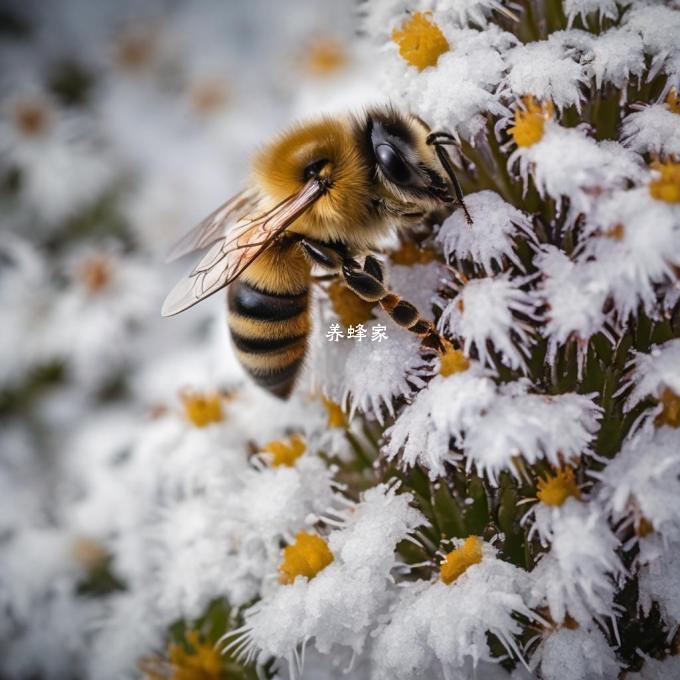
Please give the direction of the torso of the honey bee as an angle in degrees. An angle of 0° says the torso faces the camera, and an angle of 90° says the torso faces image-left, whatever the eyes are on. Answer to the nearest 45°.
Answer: approximately 270°
